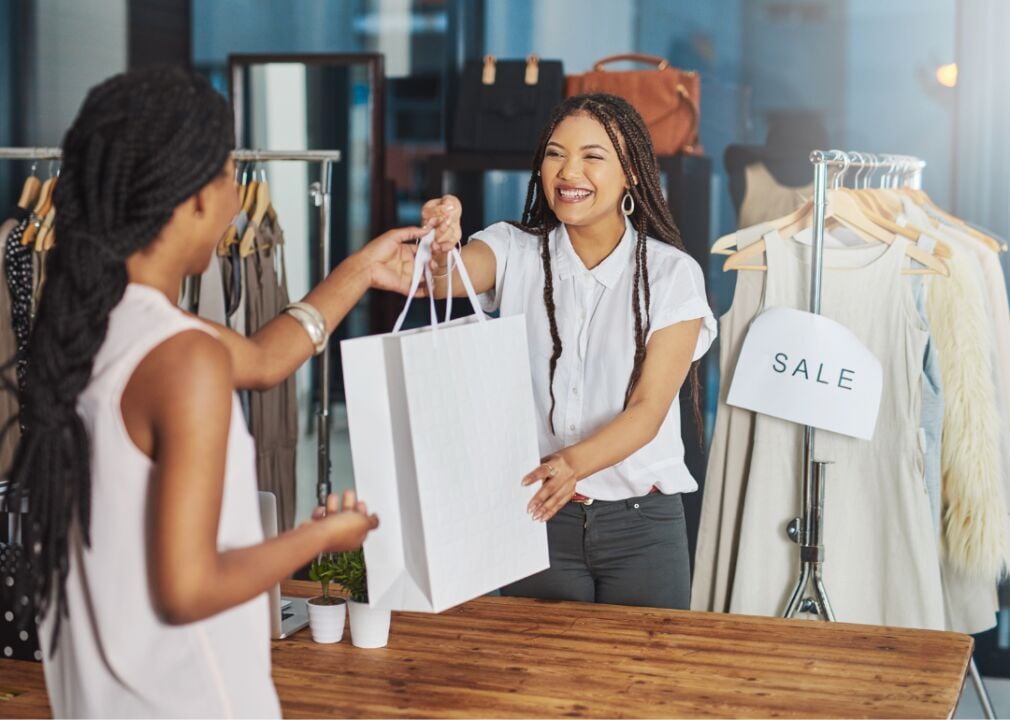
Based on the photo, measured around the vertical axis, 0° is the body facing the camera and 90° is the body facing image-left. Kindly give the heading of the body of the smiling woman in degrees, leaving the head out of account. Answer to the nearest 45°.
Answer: approximately 45°

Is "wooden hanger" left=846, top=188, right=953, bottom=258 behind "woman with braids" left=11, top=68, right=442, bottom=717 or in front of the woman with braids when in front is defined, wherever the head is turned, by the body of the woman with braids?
in front

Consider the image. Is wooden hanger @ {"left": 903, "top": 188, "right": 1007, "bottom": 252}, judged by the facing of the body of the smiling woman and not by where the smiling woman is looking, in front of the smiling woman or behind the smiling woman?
behind

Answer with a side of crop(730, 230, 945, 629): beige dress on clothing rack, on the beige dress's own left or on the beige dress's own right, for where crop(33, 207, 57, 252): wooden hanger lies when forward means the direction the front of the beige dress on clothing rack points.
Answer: on the beige dress's own right

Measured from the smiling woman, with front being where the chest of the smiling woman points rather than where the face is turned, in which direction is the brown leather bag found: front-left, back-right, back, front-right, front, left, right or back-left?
back-right

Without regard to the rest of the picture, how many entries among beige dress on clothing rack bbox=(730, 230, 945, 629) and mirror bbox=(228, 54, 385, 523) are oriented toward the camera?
2

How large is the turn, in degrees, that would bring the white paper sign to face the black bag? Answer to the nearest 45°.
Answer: approximately 135° to its right

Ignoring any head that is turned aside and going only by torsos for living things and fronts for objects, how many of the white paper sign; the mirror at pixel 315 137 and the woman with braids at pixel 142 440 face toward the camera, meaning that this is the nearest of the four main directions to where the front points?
2

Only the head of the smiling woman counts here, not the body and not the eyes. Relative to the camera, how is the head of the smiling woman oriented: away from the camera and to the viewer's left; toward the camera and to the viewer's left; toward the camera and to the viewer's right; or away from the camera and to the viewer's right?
toward the camera and to the viewer's left

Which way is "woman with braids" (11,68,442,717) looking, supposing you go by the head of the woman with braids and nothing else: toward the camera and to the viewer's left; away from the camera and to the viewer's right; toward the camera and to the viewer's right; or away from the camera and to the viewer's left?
away from the camera and to the viewer's right
